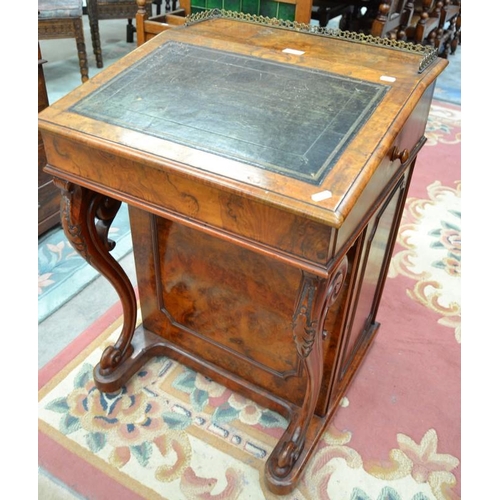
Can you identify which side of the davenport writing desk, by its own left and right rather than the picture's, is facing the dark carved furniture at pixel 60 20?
right

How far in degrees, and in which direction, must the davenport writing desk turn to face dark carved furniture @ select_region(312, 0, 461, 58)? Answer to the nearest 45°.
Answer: approximately 135° to its right

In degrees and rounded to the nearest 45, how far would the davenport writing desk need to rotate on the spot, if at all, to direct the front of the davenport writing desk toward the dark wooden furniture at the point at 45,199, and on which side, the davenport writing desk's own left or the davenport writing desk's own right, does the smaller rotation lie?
approximately 90° to the davenport writing desk's own right

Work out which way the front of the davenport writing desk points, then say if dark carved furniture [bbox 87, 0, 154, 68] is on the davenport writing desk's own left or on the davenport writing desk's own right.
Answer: on the davenport writing desk's own right

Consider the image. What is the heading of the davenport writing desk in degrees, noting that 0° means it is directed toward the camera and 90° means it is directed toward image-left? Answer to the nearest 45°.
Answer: approximately 45°

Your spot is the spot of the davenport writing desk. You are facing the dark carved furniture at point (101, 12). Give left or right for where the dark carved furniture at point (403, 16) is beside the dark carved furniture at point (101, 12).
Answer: right
